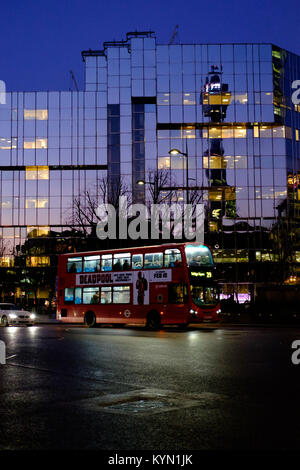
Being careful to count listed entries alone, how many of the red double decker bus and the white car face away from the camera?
0

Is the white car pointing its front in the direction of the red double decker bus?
yes

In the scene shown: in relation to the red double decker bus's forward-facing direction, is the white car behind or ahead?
behind

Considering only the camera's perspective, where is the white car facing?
facing the viewer and to the right of the viewer
